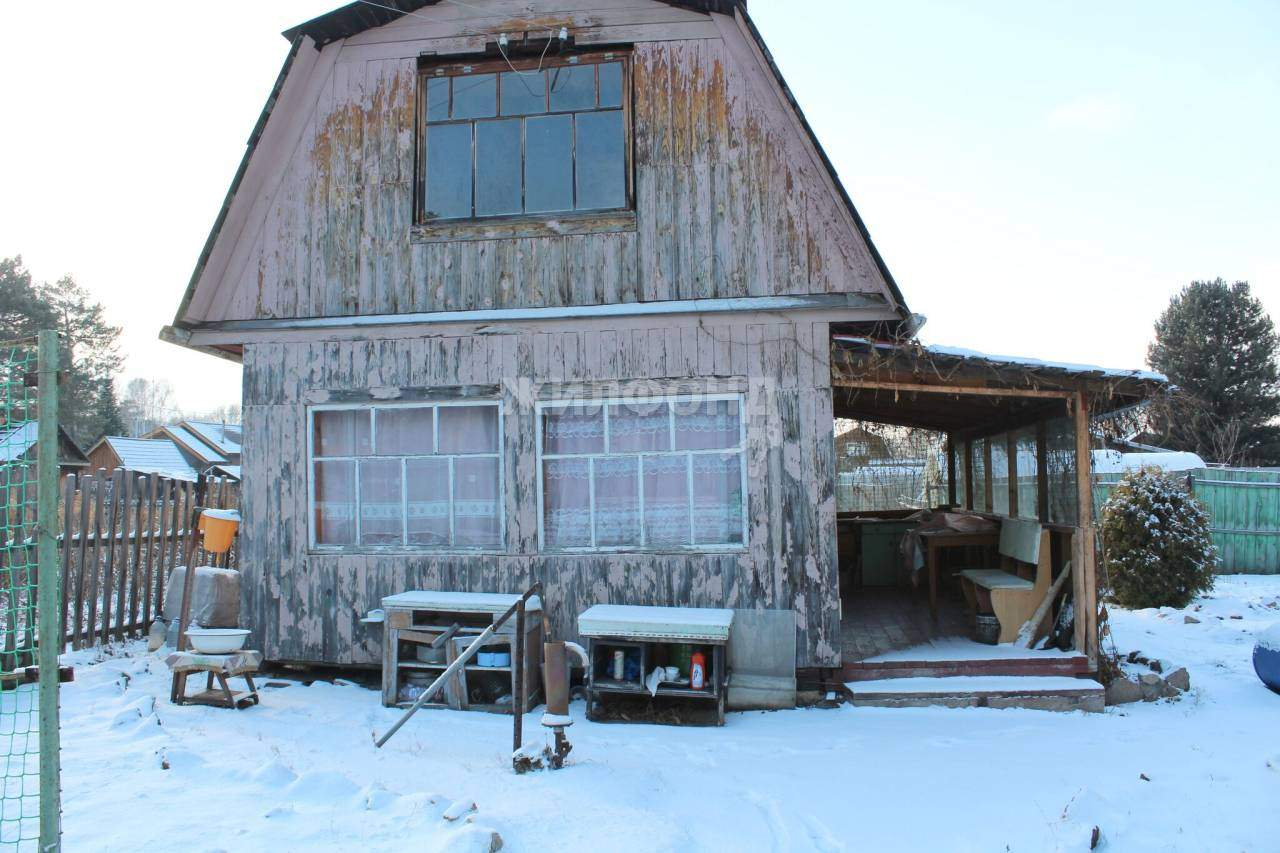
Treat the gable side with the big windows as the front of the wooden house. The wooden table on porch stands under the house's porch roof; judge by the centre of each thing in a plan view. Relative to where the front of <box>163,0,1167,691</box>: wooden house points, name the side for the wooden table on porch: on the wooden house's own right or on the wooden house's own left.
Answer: on the wooden house's own left

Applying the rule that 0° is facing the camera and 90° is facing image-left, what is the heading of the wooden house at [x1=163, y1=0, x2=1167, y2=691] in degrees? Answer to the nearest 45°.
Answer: approximately 0°

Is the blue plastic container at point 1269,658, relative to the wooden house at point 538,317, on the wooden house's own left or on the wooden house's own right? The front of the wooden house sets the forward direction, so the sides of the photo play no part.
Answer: on the wooden house's own left

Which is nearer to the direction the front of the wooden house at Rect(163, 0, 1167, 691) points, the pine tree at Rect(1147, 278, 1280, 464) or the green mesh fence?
the green mesh fence

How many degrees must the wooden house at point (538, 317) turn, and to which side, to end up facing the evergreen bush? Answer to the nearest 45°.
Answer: approximately 135° to its left

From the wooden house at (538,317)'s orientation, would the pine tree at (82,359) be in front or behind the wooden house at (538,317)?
behind

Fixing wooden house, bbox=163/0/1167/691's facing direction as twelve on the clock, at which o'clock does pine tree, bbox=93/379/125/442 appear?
The pine tree is roughly at 5 o'clock from the wooden house.
